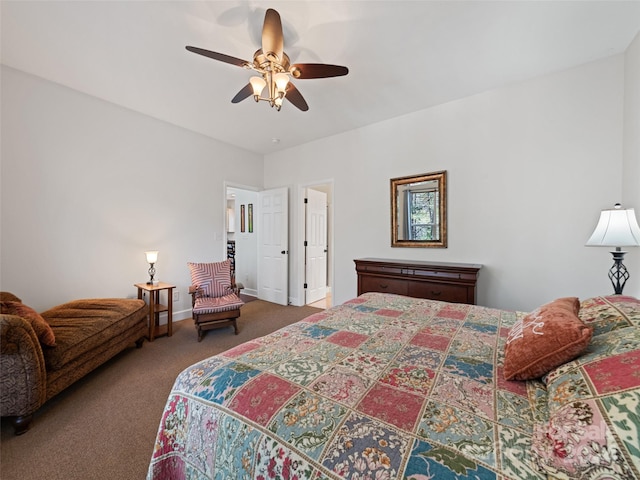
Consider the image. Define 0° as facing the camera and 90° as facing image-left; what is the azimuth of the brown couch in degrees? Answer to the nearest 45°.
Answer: approximately 225°

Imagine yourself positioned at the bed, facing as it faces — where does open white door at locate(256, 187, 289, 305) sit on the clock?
The open white door is roughly at 2 o'clock from the bed.

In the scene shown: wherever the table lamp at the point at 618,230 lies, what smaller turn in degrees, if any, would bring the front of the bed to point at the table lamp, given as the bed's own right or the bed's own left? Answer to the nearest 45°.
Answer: approximately 135° to the bed's own right

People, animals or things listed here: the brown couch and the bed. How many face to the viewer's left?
1

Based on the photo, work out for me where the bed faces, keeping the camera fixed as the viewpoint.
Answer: facing to the left of the viewer

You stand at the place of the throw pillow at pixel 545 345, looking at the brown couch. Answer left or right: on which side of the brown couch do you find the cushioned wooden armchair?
right
